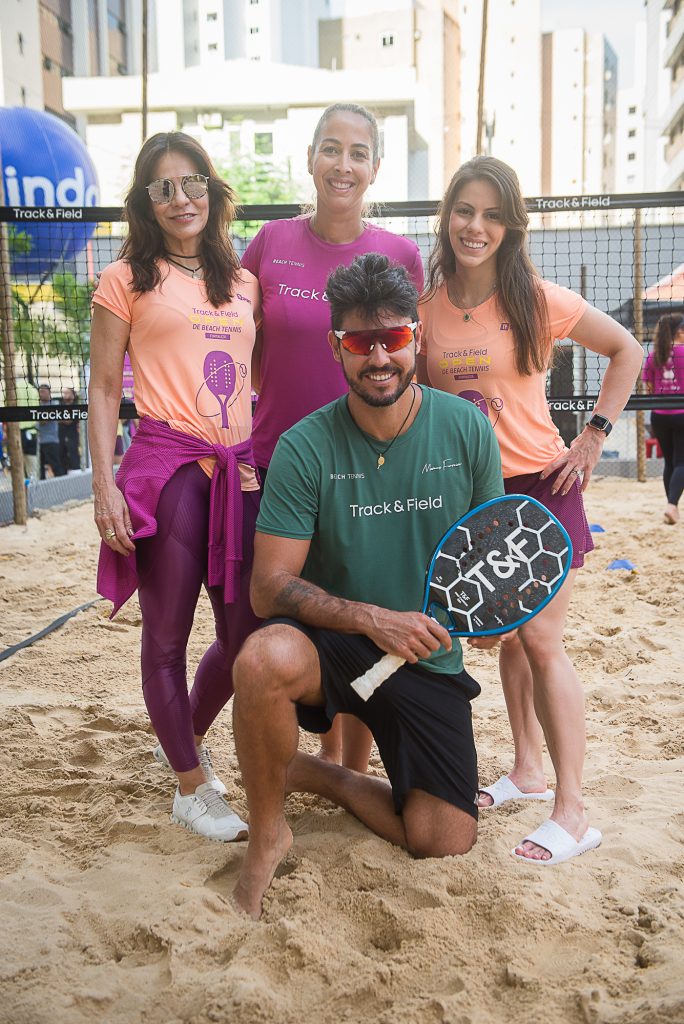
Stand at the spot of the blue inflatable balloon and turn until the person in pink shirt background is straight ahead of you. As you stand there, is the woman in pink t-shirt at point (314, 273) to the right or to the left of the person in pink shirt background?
right

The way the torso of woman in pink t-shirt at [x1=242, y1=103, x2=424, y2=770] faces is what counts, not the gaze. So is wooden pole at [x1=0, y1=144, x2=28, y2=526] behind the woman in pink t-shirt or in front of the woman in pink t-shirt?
behind

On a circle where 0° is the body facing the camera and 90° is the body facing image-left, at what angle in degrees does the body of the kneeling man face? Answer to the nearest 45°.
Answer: approximately 0°

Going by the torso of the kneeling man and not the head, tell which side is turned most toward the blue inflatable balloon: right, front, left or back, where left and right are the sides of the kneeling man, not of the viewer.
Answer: back

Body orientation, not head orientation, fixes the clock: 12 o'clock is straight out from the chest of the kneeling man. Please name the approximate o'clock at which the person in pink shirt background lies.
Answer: The person in pink shirt background is roughly at 7 o'clock from the kneeling man.

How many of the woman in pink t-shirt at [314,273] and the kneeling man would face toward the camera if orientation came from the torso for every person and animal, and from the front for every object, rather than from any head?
2

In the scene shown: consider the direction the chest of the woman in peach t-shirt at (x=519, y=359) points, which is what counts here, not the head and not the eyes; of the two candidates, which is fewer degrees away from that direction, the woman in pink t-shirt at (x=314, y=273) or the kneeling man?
the kneeling man

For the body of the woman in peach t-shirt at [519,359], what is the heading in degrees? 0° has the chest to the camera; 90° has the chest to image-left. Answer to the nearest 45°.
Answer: approximately 45°

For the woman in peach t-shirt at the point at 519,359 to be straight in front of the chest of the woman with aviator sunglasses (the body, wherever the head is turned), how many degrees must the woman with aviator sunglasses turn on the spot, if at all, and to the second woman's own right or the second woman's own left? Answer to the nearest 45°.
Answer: approximately 45° to the second woman's own left
